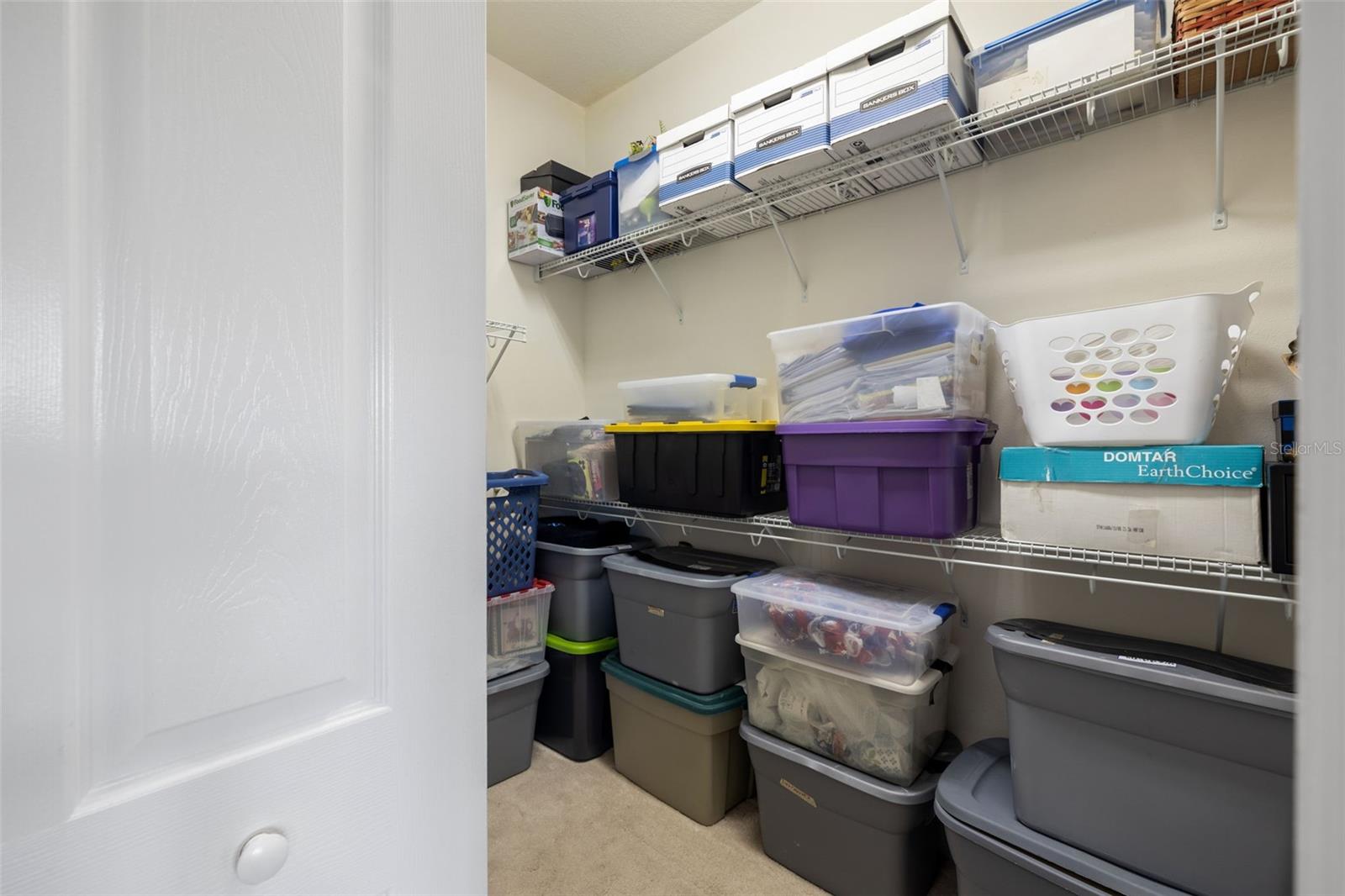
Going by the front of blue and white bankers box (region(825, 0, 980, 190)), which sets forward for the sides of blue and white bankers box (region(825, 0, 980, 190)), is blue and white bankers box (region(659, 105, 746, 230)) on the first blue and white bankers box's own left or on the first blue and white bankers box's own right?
on the first blue and white bankers box's own right

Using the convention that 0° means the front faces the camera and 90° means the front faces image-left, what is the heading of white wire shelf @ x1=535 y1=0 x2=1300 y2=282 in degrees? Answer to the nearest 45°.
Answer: approximately 45°

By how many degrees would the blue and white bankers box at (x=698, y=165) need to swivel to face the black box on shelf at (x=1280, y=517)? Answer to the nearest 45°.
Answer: approximately 90° to its left

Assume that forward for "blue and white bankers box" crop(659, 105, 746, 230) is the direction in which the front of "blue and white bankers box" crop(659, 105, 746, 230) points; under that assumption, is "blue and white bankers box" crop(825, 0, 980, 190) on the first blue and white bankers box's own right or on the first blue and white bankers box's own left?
on the first blue and white bankers box's own left

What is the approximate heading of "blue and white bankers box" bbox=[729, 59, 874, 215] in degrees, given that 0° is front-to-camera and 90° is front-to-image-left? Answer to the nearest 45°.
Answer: approximately 45°

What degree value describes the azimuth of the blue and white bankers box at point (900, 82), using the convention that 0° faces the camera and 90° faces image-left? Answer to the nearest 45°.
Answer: approximately 45°
